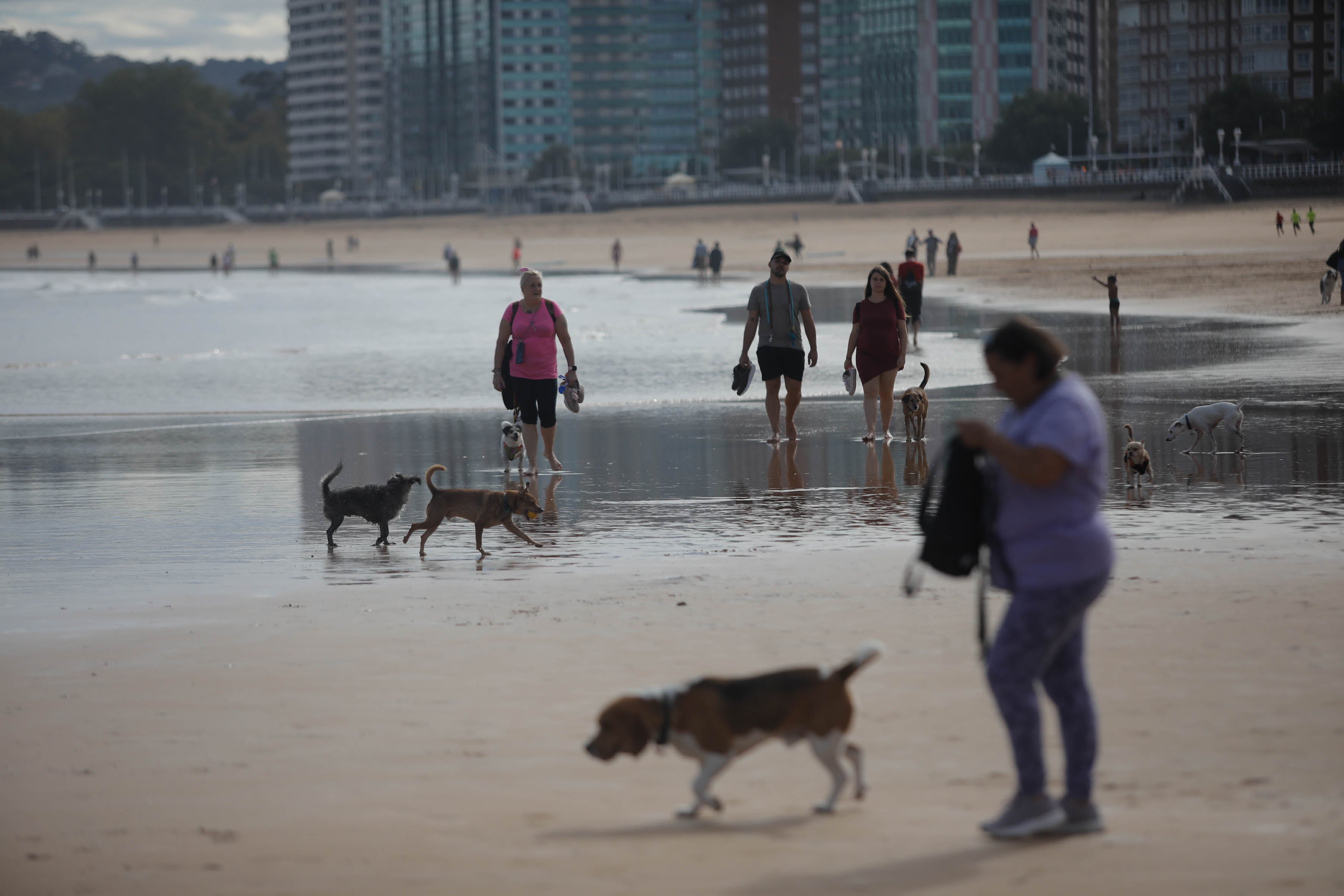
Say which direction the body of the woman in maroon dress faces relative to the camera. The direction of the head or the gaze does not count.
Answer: toward the camera

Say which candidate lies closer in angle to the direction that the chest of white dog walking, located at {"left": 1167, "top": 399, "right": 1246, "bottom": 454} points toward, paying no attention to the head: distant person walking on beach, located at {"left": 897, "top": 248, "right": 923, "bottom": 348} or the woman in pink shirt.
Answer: the woman in pink shirt

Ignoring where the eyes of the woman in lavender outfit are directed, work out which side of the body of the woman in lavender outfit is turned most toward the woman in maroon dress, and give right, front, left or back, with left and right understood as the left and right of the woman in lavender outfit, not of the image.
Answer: right

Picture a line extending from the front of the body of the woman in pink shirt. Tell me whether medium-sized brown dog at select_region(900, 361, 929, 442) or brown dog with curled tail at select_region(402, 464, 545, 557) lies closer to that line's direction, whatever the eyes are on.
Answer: the brown dog with curled tail

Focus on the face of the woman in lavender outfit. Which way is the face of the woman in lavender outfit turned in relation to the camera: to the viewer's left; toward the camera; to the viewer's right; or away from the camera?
to the viewer's left

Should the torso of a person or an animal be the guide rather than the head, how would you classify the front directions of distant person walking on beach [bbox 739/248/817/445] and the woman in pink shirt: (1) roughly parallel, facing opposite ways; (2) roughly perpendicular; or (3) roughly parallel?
roughly parallel

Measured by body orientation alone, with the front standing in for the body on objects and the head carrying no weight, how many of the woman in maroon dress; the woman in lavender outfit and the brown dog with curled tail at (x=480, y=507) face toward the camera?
1

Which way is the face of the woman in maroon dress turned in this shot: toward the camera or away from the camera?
toward the camera

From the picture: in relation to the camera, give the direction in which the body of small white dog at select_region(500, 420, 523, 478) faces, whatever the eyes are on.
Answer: toward the camera

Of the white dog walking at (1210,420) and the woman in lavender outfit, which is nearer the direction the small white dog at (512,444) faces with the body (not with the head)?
the woman in lavender outfit

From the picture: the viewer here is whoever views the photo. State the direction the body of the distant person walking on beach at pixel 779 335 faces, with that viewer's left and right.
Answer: facing the viewer

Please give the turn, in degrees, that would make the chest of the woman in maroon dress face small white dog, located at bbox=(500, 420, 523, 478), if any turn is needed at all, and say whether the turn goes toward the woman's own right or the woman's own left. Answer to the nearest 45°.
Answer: approximately 45° to the woman's own right

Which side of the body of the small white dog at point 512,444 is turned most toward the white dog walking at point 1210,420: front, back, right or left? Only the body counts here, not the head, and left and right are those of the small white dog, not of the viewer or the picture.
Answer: left

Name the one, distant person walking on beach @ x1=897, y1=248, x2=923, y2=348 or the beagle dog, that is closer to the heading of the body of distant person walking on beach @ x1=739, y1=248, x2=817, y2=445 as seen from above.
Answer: the beagle dog
